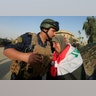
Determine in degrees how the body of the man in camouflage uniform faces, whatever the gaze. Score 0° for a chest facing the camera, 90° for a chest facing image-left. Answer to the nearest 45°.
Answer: approximately 315°

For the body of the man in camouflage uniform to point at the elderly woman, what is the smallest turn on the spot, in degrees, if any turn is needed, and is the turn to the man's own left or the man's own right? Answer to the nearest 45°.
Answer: approximately 45° to the man's own left
